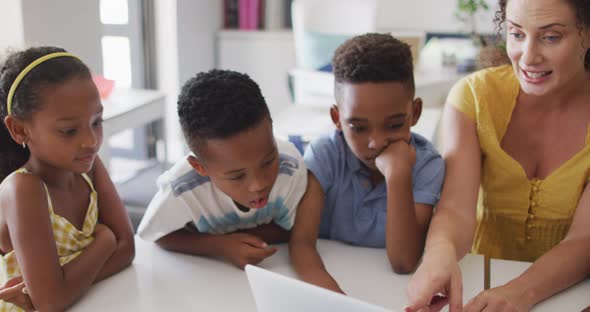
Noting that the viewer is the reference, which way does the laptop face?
facing away from the viewer and to the right of the viewer

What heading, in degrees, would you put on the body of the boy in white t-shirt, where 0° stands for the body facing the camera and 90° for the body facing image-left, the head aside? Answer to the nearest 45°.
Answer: approximately 315°

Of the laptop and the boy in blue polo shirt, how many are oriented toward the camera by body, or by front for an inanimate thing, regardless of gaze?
1

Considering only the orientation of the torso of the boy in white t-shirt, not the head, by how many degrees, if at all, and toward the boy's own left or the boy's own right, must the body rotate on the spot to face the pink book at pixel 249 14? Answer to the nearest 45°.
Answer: approximately 135° to the boy's own left

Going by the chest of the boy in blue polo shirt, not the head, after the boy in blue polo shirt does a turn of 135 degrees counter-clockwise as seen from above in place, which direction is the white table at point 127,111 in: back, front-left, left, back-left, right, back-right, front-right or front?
left

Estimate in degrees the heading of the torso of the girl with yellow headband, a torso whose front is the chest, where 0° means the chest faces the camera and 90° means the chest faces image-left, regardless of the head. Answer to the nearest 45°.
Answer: approximately 315°
